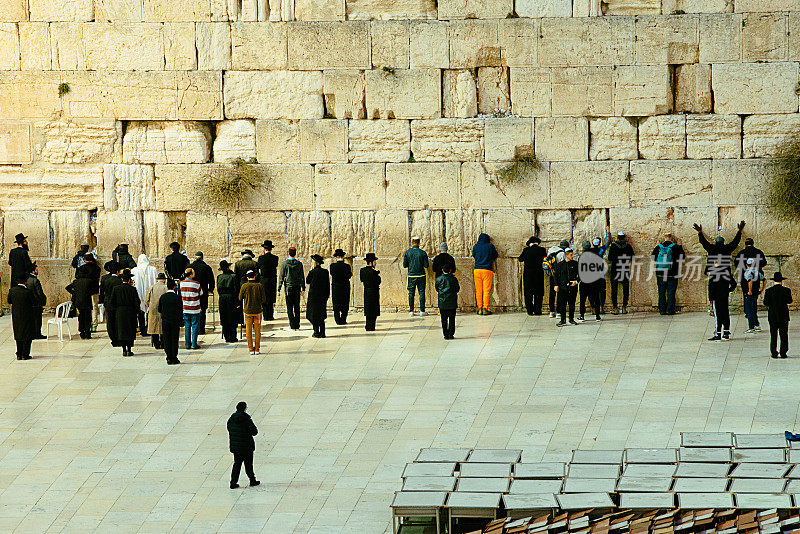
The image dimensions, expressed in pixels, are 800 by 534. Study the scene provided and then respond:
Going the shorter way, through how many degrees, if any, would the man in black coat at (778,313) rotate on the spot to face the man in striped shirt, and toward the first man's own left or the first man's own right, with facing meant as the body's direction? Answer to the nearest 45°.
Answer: approximately 90° to the first man's own left

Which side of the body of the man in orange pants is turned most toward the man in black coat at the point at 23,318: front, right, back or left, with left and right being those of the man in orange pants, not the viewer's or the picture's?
left

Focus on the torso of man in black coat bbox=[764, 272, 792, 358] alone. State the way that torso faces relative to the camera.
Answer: away from the camera

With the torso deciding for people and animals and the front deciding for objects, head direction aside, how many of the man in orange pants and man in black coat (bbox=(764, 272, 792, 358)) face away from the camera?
2

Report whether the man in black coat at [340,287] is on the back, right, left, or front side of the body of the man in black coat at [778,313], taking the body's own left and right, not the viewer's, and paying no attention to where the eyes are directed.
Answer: left

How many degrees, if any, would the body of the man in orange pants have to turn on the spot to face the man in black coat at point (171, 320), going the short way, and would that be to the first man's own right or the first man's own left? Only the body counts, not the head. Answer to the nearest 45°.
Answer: approximately 135° to the first man's own left

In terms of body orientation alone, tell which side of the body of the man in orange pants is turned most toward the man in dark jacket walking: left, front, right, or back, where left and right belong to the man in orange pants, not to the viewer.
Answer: back

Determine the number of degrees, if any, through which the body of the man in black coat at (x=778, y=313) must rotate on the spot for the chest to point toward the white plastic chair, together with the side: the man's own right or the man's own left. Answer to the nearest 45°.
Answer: approximately 90° to the man's own left

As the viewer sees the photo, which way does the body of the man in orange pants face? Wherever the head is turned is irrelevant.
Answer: away from the camera

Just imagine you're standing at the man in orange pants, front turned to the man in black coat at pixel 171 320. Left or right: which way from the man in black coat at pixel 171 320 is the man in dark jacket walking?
left

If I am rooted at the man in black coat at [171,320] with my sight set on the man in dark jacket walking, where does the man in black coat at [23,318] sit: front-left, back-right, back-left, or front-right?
back-right
